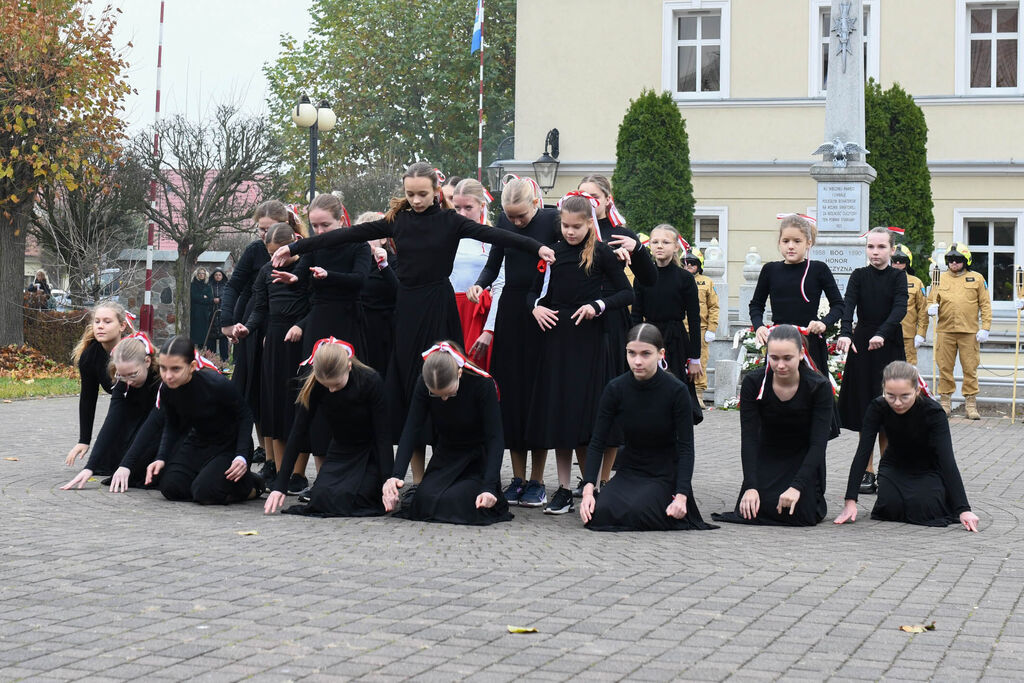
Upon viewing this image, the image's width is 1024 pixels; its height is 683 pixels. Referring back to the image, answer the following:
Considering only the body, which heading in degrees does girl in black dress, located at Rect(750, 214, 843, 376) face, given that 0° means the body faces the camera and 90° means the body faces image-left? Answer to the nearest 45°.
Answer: approximately 0°

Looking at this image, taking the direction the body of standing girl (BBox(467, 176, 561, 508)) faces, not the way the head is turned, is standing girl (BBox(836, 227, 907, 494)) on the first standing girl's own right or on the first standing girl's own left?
on the first standing girl's own left

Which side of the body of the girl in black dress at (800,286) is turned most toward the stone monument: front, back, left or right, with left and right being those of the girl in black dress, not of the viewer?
back

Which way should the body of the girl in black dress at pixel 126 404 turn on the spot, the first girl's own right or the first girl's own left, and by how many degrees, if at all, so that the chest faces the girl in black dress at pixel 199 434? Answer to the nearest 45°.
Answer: approximately 90° to the first girl's own left

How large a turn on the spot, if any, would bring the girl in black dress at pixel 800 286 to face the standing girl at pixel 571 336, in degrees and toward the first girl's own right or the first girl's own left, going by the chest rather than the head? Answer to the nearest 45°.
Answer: approximately 45° to the first girl's own right

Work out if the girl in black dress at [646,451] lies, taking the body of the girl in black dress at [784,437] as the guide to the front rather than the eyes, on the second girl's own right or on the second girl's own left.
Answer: on the second girl's own right
